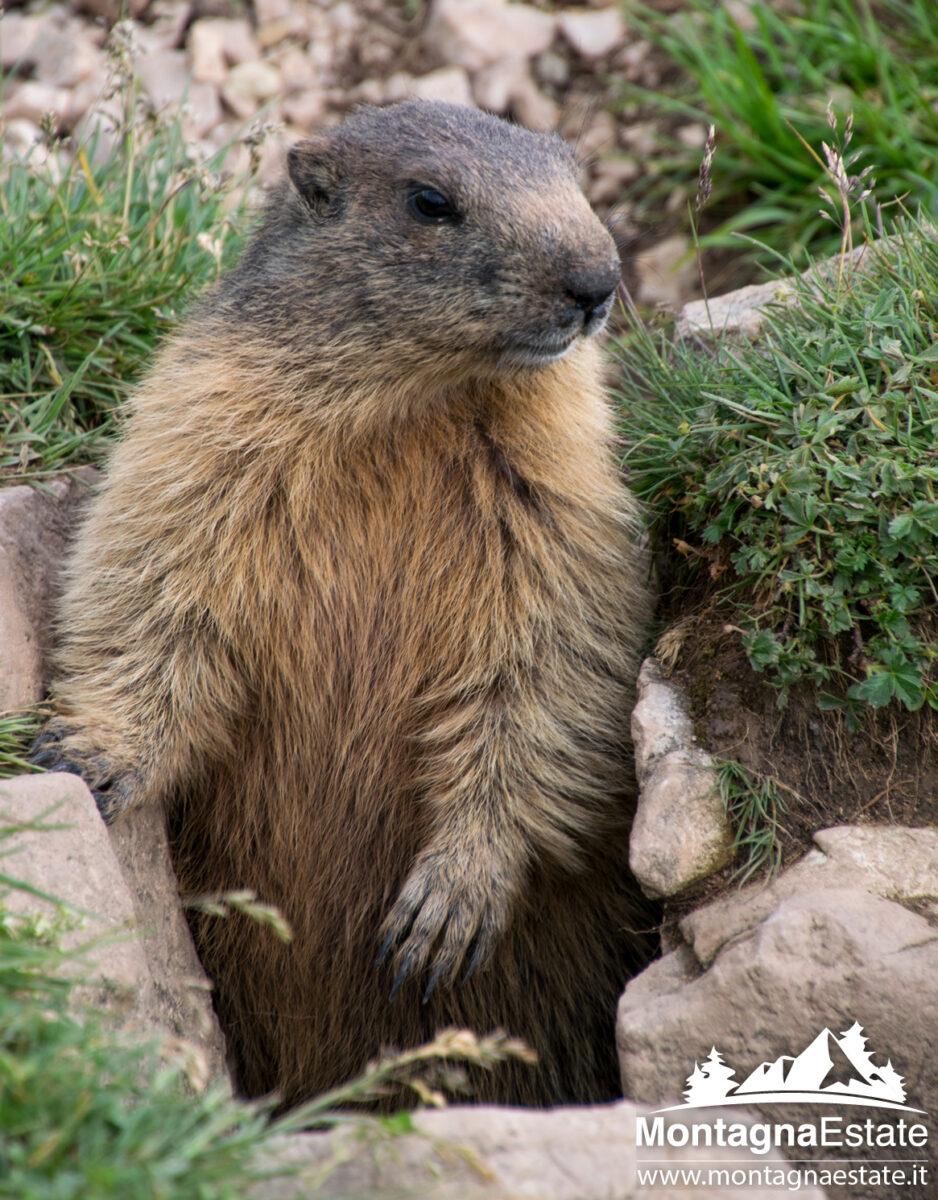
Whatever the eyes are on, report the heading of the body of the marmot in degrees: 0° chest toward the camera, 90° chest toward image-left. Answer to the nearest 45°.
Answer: approximately 0°

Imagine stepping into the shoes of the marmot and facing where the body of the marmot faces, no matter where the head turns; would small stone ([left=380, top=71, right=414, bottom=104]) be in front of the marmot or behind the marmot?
behind

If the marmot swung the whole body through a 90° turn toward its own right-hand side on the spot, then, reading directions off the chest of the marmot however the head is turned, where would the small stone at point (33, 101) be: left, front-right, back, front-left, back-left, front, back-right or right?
right

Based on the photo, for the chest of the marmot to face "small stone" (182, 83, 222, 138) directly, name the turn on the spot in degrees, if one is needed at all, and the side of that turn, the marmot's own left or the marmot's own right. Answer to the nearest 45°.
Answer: approximately 180°

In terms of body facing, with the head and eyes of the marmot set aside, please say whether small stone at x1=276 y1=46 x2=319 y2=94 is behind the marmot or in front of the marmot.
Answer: behind

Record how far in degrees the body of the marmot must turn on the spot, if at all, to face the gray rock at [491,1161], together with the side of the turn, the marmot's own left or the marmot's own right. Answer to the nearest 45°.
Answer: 0° — it already faces it

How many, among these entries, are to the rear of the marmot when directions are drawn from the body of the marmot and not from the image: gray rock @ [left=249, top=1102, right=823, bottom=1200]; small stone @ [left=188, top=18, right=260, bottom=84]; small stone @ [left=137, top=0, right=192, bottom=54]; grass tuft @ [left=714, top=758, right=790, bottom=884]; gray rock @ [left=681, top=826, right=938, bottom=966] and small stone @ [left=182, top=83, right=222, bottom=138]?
3

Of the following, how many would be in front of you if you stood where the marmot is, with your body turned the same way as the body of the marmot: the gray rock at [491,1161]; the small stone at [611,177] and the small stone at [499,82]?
1

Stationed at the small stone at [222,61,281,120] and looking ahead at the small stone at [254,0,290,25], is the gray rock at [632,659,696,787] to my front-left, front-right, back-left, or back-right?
back-right

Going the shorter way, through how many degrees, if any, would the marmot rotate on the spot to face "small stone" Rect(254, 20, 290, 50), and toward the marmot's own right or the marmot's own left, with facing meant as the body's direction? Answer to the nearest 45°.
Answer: approximately 180°

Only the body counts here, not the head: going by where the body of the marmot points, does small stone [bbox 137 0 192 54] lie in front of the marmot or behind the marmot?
behind
